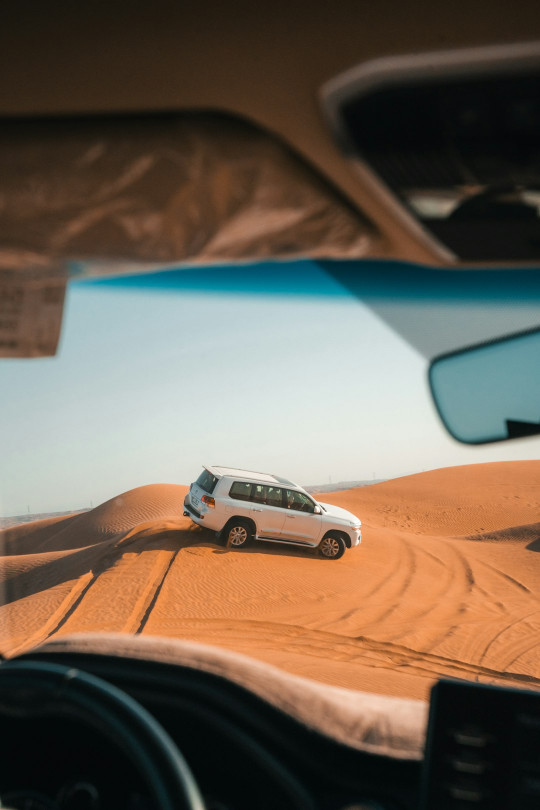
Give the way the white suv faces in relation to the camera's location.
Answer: facing away from the viewer and to the right of the viewer
